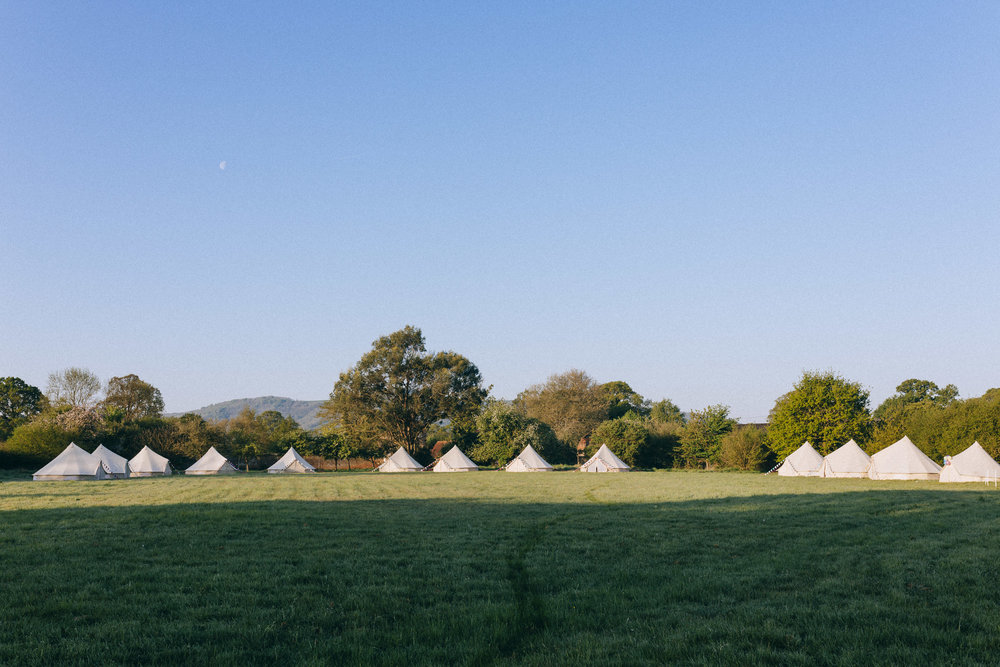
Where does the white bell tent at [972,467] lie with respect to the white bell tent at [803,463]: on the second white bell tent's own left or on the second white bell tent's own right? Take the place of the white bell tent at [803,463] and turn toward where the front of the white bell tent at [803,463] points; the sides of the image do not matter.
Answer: on the second white bell tent's own left

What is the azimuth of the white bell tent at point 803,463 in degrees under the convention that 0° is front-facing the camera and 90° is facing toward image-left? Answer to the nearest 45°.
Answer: approximately 45°

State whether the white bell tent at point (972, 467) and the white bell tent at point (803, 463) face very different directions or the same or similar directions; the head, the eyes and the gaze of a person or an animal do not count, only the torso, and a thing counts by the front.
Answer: same or similar directions

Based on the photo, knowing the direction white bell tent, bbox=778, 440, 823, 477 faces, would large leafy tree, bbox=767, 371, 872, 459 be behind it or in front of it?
behind

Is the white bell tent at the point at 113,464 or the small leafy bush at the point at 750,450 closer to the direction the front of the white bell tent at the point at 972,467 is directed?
the white bell tent

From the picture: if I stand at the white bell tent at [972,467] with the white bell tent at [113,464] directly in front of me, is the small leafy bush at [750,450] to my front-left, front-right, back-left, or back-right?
front-right

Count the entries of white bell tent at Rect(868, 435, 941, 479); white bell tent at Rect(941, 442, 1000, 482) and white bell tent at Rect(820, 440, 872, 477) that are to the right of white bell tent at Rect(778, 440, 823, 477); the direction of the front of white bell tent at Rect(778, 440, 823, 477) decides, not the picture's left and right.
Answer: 0

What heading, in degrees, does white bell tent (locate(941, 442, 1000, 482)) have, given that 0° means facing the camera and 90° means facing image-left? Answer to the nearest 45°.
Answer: approximately 45°

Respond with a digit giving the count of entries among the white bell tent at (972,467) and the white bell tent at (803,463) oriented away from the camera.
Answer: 0

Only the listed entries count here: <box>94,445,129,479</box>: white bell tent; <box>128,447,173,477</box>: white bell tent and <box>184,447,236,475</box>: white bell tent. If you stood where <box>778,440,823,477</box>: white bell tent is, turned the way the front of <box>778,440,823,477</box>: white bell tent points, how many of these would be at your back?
0

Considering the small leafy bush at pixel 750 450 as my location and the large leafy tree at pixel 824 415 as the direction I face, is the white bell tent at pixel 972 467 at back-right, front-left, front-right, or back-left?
front-right
